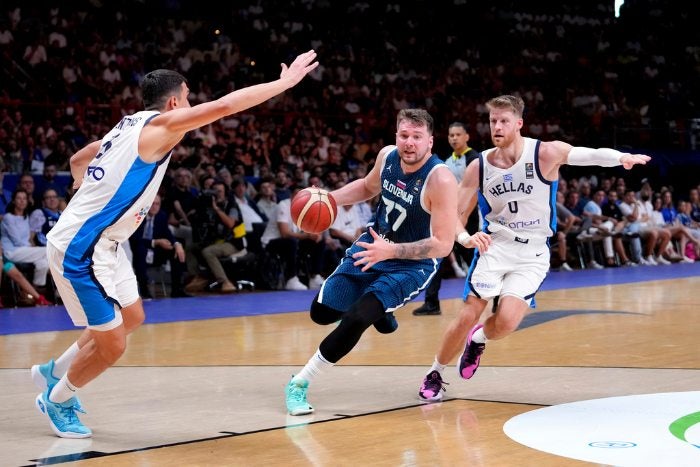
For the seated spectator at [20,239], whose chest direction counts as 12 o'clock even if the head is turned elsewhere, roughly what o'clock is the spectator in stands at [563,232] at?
The spectator in stands is roughly at 10 o'clock from the seated spectator.

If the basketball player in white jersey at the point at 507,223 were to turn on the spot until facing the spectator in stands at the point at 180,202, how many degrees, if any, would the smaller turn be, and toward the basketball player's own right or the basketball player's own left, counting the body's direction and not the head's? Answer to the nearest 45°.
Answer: approximately 135° to the basketball player's own right

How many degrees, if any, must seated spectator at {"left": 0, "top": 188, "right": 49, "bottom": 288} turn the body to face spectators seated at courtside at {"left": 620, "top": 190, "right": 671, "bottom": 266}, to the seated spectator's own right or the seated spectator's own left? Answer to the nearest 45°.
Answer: approximately 45° to the seated spectator's own left

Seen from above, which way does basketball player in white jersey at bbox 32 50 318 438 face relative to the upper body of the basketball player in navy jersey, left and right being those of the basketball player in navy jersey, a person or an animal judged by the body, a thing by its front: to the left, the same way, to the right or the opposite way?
the opposite way

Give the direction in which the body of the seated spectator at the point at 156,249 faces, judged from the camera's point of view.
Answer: toward the camera

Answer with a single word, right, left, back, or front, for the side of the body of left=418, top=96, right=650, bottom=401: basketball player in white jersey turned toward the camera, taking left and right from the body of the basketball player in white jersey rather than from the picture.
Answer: front

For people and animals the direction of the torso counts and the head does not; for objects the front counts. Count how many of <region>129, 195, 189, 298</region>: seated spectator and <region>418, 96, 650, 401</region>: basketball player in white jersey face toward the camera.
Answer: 2

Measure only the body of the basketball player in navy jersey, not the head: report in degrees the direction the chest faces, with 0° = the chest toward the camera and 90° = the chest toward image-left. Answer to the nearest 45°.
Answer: approximately 45°

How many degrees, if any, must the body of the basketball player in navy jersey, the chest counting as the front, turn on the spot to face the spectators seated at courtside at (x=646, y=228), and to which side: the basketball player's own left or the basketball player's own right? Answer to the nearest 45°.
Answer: approximately 135° to the basketball player's own right

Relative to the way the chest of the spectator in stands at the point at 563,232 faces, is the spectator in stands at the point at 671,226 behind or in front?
behind

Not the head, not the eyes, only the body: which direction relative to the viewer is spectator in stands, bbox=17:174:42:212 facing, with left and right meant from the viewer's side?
facing the viewer

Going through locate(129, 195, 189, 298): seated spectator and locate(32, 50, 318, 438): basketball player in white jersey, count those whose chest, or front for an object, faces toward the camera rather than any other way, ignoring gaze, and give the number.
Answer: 1

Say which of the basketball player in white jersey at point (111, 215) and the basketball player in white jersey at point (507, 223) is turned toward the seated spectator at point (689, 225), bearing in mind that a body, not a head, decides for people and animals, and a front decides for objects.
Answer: the basketball player in white jersey at point (111, 215)

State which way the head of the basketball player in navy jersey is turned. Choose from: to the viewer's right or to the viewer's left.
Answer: to the viewer's left

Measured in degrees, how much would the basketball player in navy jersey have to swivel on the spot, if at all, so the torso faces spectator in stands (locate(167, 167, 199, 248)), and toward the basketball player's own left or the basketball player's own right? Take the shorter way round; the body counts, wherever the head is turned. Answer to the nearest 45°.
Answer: approximately 135° to the basketball player's own right

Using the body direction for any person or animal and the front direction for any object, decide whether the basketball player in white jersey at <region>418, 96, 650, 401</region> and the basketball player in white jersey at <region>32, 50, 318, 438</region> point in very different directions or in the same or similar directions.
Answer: very different directions
